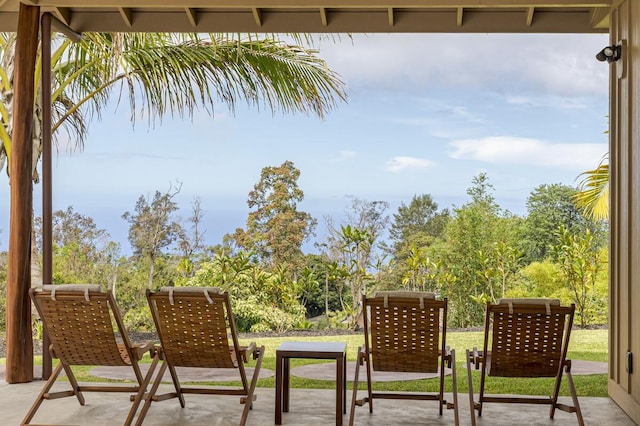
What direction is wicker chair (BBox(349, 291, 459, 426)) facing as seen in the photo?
away from the camera

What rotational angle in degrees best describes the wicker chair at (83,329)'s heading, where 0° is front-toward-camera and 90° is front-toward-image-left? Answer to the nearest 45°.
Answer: approximately 225°

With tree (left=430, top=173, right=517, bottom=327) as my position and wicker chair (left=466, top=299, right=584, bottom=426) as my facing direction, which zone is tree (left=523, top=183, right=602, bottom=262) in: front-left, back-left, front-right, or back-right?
back-left

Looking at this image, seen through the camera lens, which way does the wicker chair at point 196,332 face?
facing away from the viewer and to the right of the viewer

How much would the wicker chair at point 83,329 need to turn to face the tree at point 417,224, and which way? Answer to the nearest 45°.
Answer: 0° — it already faces it

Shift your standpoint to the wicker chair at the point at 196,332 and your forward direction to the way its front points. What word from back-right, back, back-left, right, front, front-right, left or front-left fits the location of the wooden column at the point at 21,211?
left

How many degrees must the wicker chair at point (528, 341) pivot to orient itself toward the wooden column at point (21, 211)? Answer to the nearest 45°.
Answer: approximately 90° to its left

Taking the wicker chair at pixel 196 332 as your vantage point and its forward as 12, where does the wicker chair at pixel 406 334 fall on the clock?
the wicker chair at pixel 406 334 is roughly at 2 o'clock from the wicker chair at pixel 196 332.

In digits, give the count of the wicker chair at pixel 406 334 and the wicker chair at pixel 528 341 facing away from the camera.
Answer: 2

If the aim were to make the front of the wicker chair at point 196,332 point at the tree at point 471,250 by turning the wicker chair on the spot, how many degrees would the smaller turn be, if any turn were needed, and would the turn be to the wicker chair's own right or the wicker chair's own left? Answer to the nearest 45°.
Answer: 0° — it already faces it

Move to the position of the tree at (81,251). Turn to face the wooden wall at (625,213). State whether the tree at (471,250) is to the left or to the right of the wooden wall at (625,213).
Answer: left

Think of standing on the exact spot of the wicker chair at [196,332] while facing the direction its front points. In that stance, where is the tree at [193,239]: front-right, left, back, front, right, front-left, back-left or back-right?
front-left

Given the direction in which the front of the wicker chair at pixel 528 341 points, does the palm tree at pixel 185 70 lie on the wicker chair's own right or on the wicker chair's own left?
on the wicker chair's own left

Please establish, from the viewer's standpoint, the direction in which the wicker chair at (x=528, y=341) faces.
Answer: facing away from the viewer
